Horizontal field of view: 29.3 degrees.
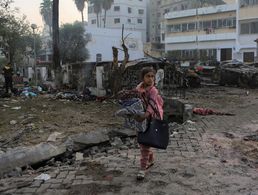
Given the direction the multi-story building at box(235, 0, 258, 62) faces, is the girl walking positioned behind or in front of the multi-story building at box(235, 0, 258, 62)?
in front

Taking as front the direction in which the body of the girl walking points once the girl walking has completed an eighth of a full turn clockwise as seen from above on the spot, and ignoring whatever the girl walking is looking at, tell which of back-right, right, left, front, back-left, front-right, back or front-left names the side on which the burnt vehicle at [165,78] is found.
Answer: right

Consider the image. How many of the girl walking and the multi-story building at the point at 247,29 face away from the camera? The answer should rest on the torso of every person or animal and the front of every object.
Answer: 0

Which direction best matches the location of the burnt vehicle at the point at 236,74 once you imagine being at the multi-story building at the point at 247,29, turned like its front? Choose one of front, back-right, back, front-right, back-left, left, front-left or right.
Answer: front-left

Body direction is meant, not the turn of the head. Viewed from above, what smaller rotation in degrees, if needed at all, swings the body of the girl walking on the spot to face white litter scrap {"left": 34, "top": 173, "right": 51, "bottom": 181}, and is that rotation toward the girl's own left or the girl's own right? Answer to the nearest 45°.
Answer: approximately 45° to the girl's own right

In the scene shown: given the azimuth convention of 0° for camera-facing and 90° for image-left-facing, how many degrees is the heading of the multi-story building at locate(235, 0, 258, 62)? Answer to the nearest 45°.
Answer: approximately 45°

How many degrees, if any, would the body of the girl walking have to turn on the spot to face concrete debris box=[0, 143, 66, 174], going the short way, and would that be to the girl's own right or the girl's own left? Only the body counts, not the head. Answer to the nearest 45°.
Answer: approximately 45° to the girl's own right

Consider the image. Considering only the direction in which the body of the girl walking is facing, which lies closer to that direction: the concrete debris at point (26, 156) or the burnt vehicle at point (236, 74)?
the concrete debris

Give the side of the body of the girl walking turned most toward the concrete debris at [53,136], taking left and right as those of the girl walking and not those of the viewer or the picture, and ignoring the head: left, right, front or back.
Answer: right

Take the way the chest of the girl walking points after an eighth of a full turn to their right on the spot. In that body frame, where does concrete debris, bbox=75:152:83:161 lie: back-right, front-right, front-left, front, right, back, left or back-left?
front-right
